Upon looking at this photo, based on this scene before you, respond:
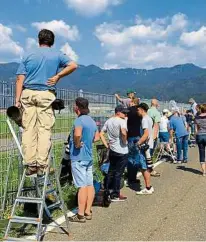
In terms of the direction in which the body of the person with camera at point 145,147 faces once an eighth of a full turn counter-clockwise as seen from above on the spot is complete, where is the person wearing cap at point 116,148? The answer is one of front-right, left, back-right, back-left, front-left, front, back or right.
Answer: front

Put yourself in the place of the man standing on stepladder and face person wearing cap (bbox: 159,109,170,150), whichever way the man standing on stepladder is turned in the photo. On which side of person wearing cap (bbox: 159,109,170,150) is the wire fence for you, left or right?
left

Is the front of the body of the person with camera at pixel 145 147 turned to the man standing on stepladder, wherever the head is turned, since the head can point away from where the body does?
no

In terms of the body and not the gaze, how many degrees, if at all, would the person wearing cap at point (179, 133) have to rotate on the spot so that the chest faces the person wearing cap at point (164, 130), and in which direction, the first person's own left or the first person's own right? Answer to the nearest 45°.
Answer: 0° — they already face them

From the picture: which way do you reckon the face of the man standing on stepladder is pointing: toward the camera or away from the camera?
away from the camera

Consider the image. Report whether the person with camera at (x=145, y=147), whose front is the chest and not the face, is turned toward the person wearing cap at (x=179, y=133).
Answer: no

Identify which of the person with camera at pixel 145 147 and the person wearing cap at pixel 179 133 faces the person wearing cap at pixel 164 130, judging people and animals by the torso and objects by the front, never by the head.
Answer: the person wearing cap at pixel 179 133

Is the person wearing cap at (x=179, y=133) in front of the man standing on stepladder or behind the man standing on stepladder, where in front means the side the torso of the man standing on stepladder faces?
in front

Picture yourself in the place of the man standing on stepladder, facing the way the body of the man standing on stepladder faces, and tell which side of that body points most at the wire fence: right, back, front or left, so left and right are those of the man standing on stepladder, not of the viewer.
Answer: front

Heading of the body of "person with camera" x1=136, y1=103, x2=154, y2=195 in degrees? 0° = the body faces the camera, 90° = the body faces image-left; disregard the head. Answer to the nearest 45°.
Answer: approximately 90°

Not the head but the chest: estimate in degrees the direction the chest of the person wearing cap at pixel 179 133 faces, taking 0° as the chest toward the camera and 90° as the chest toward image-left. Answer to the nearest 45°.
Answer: approximately 135°

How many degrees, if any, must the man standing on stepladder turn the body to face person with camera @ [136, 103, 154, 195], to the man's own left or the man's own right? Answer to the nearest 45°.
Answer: approximately 45° to the man's own right

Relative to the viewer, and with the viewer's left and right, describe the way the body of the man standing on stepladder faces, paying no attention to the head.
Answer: facing away from the viewer
